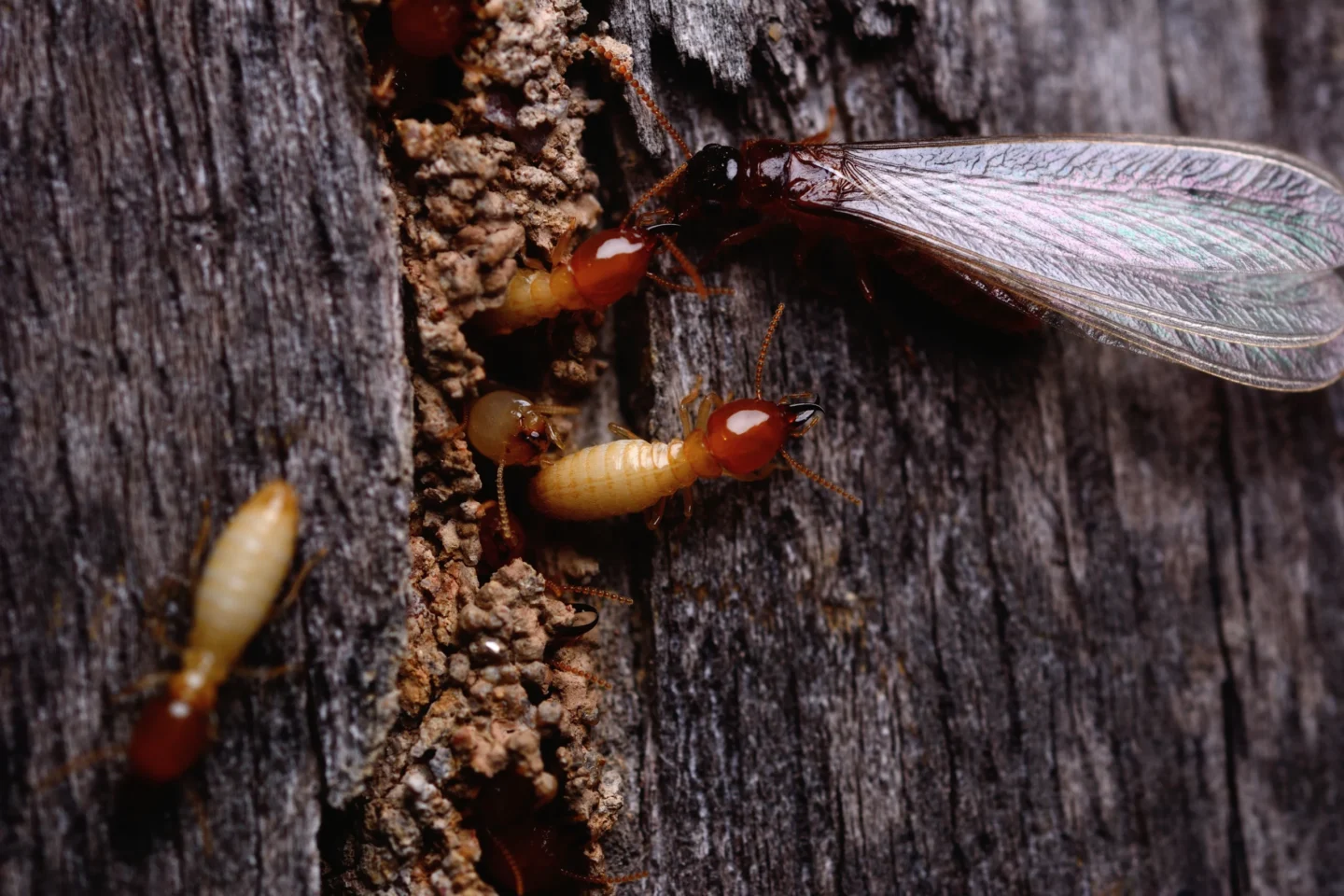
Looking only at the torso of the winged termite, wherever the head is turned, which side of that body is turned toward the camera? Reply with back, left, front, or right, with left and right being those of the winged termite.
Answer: left

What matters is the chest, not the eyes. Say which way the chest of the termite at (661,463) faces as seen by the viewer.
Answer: to the viewer's right

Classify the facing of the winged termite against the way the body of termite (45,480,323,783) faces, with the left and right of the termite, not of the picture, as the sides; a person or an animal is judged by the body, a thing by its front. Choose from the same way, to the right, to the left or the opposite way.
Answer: to the right

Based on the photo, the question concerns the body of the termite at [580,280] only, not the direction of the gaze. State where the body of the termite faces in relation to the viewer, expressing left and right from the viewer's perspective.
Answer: facing to the right of the viewer

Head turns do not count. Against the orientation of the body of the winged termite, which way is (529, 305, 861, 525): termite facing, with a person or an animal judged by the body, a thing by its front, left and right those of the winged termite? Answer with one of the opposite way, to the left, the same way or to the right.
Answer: the opposite way

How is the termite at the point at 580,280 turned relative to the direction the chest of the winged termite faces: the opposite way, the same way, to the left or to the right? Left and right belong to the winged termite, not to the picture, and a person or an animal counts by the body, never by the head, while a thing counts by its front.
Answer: the opposite way

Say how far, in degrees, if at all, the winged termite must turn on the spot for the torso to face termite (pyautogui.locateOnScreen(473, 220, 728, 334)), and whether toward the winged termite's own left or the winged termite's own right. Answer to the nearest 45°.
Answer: approximately 45° to the winged termite's own left

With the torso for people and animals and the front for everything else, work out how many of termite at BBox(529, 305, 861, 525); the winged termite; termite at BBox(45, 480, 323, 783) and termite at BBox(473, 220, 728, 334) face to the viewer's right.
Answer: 2

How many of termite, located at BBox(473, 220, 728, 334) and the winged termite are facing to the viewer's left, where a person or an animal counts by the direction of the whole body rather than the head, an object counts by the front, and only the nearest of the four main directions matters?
1
